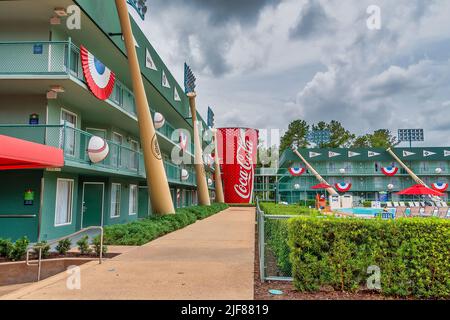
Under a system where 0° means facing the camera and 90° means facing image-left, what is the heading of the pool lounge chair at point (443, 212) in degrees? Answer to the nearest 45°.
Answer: approximately 45°

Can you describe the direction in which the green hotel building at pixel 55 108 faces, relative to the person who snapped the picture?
facing the viewer and to the right of the viewer

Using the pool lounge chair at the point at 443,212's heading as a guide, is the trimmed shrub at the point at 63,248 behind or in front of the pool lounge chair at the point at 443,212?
in front

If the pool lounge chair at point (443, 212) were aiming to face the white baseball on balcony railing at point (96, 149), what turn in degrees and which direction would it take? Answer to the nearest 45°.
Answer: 0° — it already faces it

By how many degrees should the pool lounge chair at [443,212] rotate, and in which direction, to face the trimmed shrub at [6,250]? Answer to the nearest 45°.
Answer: approximately 45° to its left

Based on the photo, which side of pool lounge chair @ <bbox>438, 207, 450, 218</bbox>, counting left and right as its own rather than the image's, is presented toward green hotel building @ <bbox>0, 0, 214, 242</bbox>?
front

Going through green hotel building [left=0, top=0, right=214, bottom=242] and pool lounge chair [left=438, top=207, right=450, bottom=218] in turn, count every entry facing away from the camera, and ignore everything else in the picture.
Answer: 0
